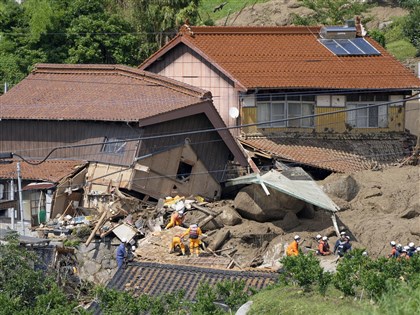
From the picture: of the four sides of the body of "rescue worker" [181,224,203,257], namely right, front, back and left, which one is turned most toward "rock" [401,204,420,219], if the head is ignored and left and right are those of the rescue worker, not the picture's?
right

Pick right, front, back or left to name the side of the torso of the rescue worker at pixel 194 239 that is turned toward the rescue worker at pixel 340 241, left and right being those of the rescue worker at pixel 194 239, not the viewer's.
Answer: right

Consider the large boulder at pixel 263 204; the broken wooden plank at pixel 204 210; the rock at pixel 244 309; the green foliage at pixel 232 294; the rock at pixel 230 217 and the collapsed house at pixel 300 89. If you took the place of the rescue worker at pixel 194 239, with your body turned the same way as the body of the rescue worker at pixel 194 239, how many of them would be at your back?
2

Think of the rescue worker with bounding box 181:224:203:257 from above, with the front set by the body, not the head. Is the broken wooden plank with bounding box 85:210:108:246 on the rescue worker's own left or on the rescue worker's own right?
on the rescue worker's own left

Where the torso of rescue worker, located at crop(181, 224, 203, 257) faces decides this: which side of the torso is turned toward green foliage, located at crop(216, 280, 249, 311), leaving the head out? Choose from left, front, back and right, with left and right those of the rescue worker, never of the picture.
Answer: back

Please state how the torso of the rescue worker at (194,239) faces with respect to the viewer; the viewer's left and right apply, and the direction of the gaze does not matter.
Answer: facing away from the viewer

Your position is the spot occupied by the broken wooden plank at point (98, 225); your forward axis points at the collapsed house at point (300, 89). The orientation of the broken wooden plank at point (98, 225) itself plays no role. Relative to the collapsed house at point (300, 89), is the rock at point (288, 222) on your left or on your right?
right

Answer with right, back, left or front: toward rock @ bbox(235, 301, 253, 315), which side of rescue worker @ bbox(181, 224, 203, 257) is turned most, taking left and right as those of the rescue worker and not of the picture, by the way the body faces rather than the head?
back

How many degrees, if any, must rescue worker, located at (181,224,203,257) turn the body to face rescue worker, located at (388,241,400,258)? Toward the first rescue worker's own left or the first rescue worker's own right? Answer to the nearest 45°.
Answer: approximately 90° to the first rescue worker's own right

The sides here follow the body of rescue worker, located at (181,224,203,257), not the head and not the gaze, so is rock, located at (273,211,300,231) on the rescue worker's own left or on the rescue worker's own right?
on the rescue worker's own right

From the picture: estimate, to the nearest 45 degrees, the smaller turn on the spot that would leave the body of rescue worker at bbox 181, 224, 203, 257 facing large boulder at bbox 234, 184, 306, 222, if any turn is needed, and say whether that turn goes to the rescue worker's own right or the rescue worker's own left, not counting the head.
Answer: approximately 45° to the rescue worker's own right

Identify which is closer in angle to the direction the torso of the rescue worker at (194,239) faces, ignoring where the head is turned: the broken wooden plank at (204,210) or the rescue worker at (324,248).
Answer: the broken wooden plank

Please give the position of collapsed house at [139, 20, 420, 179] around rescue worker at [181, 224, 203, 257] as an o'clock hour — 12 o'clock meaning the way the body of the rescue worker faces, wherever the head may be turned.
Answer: The collapsed house is roughly at 1 o'clock from the rescue worker.
